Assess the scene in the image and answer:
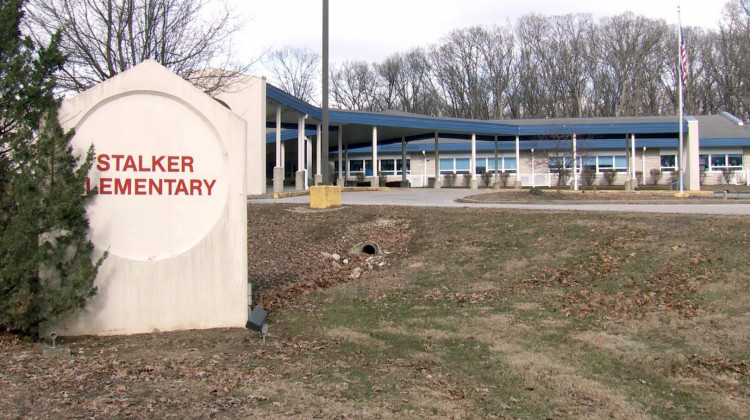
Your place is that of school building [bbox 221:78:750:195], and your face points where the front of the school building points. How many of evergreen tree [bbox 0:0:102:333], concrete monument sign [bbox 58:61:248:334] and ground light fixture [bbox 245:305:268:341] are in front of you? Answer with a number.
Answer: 3

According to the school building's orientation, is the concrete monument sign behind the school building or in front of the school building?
in front

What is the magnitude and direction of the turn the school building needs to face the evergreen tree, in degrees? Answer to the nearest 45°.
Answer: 0° — it already faces it

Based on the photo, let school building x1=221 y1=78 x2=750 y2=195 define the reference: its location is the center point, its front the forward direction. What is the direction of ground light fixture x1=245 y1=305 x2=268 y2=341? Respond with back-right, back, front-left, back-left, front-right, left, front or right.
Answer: front

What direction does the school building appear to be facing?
toward the camera
